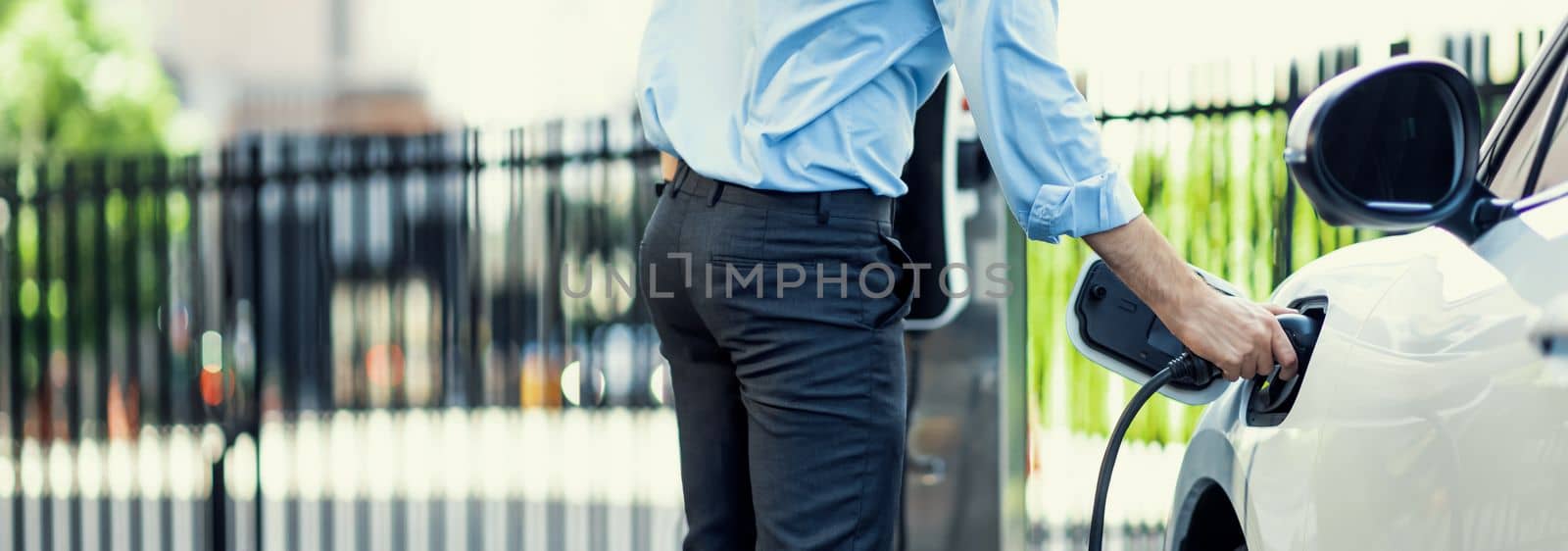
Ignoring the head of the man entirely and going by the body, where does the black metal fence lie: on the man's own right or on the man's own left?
on the man's own left

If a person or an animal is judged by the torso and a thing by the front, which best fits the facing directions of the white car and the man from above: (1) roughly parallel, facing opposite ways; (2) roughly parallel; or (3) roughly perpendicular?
roughly perpendicular

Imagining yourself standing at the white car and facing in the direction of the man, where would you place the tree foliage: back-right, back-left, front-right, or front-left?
front-right

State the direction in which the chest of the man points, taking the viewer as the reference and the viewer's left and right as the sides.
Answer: facing away from the viewer and to the right of the viewer

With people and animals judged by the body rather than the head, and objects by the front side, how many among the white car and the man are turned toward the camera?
0

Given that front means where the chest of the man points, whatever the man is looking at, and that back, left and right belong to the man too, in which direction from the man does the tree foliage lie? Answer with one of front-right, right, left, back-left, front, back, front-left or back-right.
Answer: left

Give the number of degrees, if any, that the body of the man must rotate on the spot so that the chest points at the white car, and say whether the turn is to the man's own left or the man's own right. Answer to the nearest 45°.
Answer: approximately 45° to the man's own right

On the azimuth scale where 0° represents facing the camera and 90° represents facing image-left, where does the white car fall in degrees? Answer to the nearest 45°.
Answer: approximately 135°
